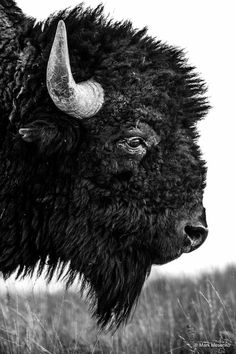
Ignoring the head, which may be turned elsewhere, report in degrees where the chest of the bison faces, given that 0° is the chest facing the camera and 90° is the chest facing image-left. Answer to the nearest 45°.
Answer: approximately 270°
